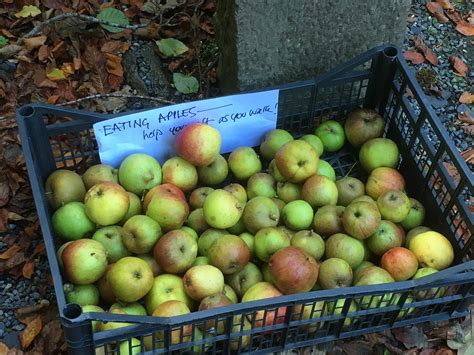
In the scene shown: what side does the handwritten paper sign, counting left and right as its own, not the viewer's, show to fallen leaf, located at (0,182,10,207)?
right

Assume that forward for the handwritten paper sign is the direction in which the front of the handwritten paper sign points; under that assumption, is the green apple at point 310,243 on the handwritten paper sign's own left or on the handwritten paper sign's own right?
on the handwritten paper sign's own left

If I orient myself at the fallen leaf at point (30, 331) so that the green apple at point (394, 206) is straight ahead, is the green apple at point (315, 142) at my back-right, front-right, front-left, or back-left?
front-left

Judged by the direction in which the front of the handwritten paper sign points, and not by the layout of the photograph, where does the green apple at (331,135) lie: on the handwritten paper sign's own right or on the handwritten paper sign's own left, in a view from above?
on the handwritten paper sign's own left

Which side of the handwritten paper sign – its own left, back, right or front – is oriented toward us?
front

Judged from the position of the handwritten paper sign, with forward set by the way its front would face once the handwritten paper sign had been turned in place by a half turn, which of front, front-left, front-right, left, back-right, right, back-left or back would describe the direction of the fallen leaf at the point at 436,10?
front-right

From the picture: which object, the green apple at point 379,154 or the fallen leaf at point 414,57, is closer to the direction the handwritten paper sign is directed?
the green apple

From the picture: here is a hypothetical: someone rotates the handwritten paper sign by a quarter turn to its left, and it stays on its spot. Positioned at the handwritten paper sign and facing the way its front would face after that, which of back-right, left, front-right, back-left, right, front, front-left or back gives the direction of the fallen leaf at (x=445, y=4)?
front-left

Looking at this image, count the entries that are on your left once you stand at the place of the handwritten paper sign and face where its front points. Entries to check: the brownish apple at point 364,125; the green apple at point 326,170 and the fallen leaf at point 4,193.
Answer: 2

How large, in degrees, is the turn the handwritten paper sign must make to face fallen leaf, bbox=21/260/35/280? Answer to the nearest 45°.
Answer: approximately 45° to its right

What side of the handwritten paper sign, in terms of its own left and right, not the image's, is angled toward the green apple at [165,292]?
front

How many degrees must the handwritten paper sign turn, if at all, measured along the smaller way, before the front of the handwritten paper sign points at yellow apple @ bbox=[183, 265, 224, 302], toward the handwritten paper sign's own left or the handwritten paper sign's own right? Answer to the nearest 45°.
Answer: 0° — it already faces it

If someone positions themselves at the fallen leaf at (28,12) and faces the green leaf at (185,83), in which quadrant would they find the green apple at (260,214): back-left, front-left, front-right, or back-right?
front-right

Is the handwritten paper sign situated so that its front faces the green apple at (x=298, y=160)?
no

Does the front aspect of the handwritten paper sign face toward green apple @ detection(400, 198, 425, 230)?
no

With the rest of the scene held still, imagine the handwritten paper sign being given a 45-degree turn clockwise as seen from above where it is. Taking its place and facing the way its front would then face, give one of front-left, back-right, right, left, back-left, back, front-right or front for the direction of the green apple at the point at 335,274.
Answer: left

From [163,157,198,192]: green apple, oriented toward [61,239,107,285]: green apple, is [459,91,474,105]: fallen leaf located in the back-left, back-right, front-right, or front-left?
back-left

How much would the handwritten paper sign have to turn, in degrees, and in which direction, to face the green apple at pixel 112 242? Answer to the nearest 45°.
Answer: approximately 45° to its right

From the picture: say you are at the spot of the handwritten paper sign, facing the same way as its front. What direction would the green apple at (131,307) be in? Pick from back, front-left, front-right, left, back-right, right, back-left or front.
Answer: front
